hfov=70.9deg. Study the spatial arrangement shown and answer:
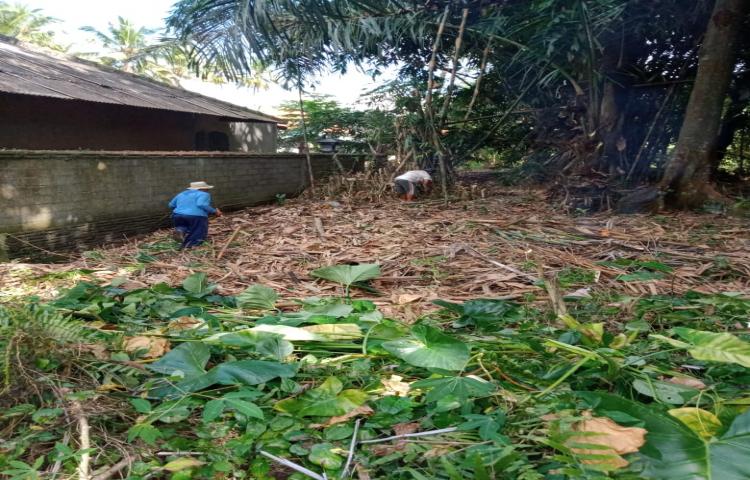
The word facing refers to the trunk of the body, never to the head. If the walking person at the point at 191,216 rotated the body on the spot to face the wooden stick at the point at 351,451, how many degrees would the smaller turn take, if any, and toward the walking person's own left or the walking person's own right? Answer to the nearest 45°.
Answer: approximately 135° to the walking person's own right

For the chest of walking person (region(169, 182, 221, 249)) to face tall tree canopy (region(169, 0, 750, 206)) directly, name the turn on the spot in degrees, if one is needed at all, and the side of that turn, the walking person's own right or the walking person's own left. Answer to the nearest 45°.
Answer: approximately 45° to the walking person's own right

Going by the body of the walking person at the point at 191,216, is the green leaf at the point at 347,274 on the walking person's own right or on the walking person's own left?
on the walking person's own right

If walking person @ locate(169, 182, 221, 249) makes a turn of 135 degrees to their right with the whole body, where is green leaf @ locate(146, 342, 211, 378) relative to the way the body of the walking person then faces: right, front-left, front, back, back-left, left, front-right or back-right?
front

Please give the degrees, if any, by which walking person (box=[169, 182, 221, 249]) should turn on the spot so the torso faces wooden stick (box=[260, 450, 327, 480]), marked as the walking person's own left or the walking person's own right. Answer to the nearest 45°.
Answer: approximately 135° to the walking person's own right

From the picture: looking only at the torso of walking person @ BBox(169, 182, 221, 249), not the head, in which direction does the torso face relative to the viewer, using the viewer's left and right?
facing away from the viewer and to the right of the viewer

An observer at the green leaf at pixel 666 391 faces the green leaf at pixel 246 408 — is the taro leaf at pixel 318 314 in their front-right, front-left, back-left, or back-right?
front-right

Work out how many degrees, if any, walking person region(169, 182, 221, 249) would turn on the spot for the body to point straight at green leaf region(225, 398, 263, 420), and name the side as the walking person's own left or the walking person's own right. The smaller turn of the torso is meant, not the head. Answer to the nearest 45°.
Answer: approximately 135° to the walking person's own right

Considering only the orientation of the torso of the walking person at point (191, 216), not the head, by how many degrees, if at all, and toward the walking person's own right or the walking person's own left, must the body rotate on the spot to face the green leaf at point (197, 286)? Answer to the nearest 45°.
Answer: approximately 135° to the walking person's own right

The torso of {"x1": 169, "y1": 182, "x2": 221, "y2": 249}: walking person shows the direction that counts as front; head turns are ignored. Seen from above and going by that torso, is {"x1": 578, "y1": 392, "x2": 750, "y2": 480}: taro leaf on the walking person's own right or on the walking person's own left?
on the walking person's own right

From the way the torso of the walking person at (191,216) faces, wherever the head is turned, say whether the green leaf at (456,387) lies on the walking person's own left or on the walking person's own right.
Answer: on the walking person's own right
